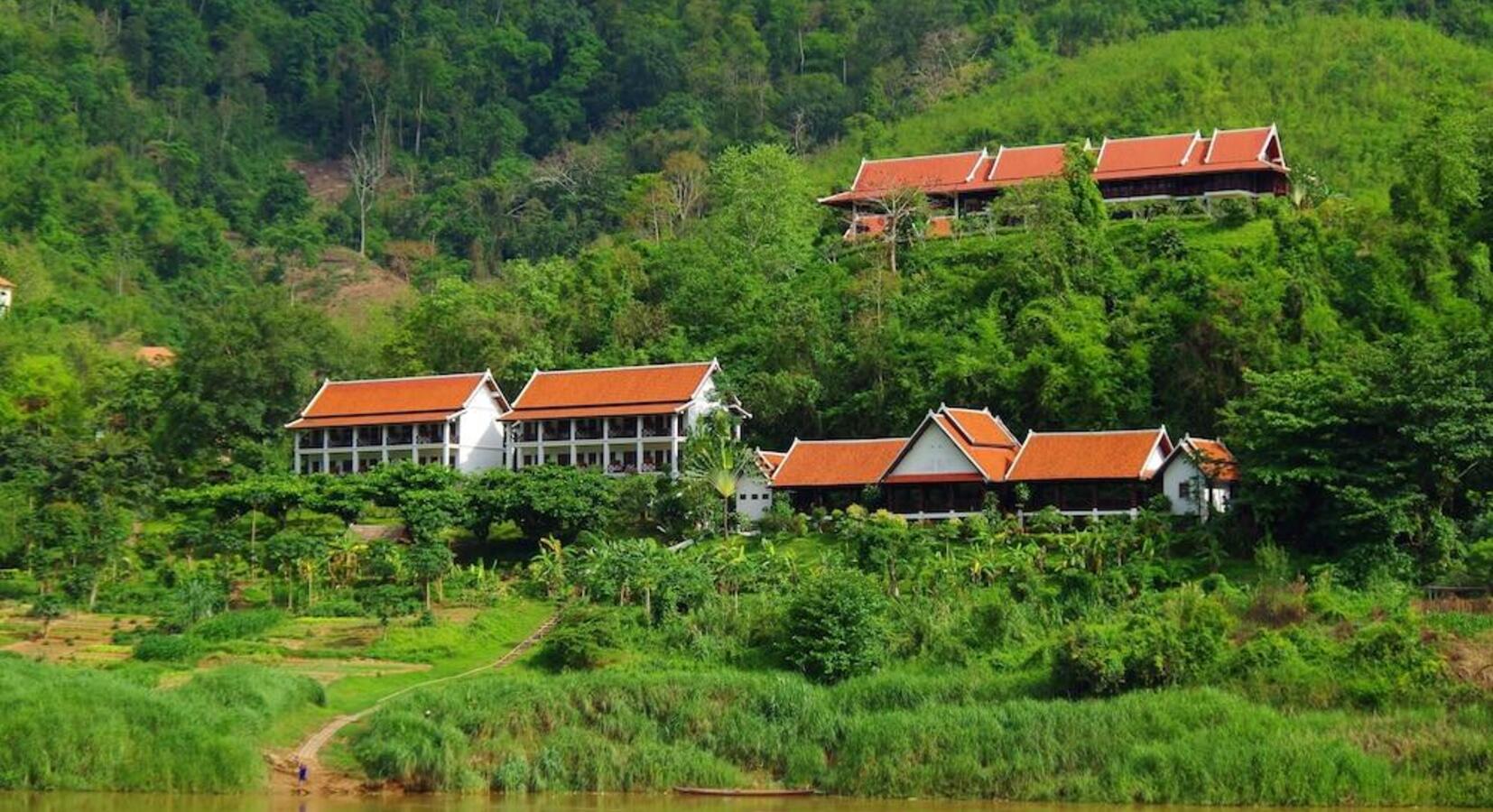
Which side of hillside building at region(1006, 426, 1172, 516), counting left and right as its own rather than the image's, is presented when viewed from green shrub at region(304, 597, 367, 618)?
right

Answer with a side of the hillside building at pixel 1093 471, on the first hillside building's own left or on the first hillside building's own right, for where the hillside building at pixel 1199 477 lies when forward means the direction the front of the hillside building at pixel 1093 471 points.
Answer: on the first hillside building's own left

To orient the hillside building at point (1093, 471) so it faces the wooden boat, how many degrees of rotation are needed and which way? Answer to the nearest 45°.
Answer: approximately 45° to its right

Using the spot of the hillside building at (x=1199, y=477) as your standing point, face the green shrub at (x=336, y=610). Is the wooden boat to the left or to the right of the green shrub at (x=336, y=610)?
left

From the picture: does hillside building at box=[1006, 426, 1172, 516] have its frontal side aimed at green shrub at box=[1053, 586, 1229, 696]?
yes

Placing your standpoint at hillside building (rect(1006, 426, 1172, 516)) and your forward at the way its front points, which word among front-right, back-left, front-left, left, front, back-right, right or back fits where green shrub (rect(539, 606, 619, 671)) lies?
front-right

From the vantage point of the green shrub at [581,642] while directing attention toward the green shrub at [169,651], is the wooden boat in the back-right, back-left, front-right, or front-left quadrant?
back-left

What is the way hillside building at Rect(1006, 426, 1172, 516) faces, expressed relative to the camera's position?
facing the viewer

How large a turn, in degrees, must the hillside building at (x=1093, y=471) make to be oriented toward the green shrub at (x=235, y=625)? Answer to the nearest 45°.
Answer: approximately 90° to its right

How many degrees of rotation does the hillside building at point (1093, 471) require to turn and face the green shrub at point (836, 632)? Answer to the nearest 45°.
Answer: approximately 45° to its right

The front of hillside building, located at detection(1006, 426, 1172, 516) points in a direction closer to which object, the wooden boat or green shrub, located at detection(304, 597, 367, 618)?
the wooden boat

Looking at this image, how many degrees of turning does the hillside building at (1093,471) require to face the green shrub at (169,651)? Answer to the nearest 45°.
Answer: approximately 45° to its right

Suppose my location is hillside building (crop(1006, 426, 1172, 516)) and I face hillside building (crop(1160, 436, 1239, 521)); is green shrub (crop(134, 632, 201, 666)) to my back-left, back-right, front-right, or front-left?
back-right
